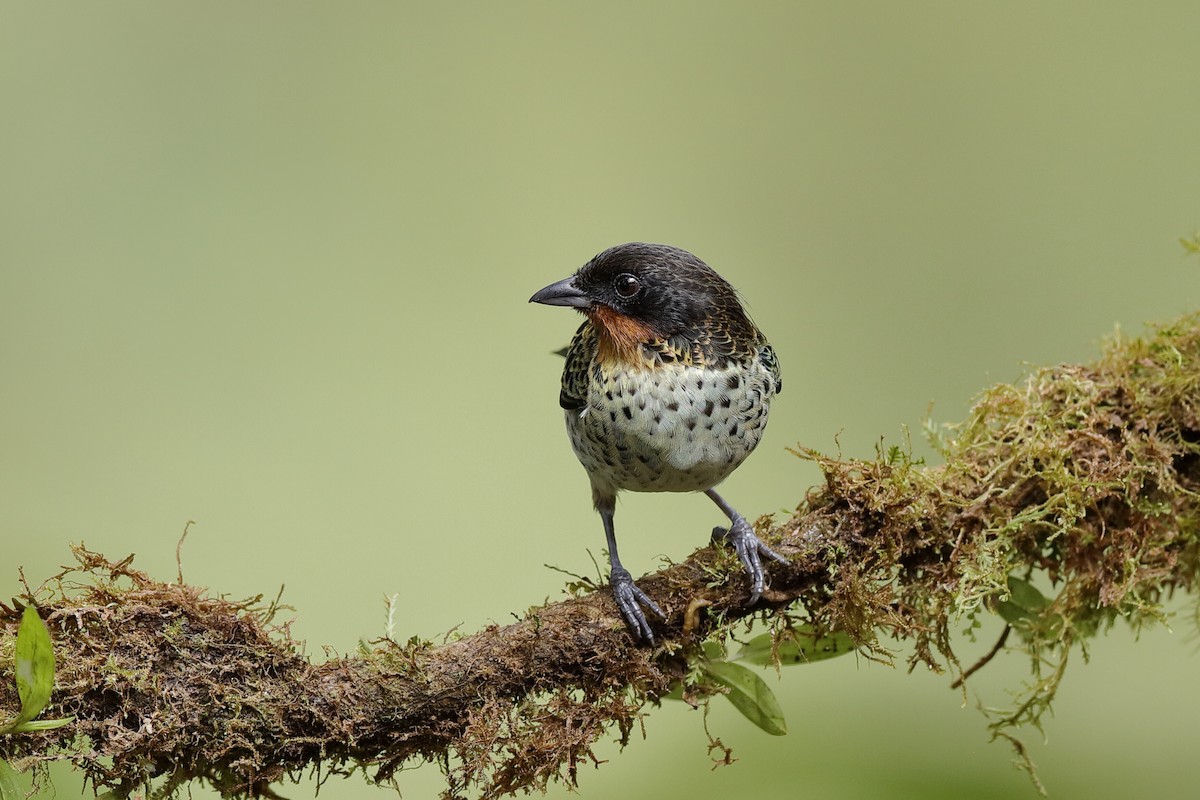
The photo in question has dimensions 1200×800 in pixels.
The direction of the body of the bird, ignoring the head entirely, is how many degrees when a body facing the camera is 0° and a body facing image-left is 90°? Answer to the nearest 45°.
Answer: approximately 0°
